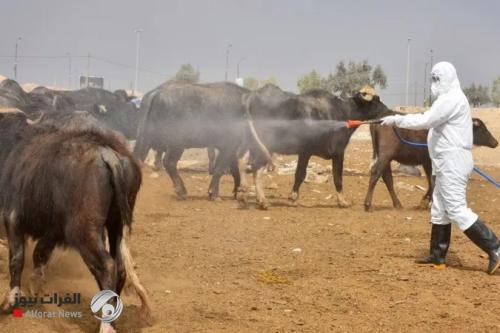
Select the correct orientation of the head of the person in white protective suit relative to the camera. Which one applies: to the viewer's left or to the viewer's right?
to the viewer's left

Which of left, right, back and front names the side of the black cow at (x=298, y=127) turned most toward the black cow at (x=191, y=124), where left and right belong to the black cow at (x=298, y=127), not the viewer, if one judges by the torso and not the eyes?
back

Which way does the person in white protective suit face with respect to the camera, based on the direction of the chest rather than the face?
to the viewer's left

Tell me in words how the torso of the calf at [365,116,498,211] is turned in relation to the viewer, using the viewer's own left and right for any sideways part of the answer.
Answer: facing to the right of the viewer

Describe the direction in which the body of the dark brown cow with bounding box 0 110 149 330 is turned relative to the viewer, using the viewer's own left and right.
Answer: facing away from the viewer and to the left of the viewer

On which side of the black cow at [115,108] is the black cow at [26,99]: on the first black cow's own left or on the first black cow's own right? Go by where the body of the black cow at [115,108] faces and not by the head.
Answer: on the first black cow's own right

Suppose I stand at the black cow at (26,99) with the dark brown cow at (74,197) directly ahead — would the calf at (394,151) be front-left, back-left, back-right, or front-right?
front-left

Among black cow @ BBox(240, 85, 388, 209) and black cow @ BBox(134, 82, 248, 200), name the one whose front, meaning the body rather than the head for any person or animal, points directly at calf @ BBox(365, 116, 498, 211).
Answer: black cow @ BBox(240, 85, 388, 209)

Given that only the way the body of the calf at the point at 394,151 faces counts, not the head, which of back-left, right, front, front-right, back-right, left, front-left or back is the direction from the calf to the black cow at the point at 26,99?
back
